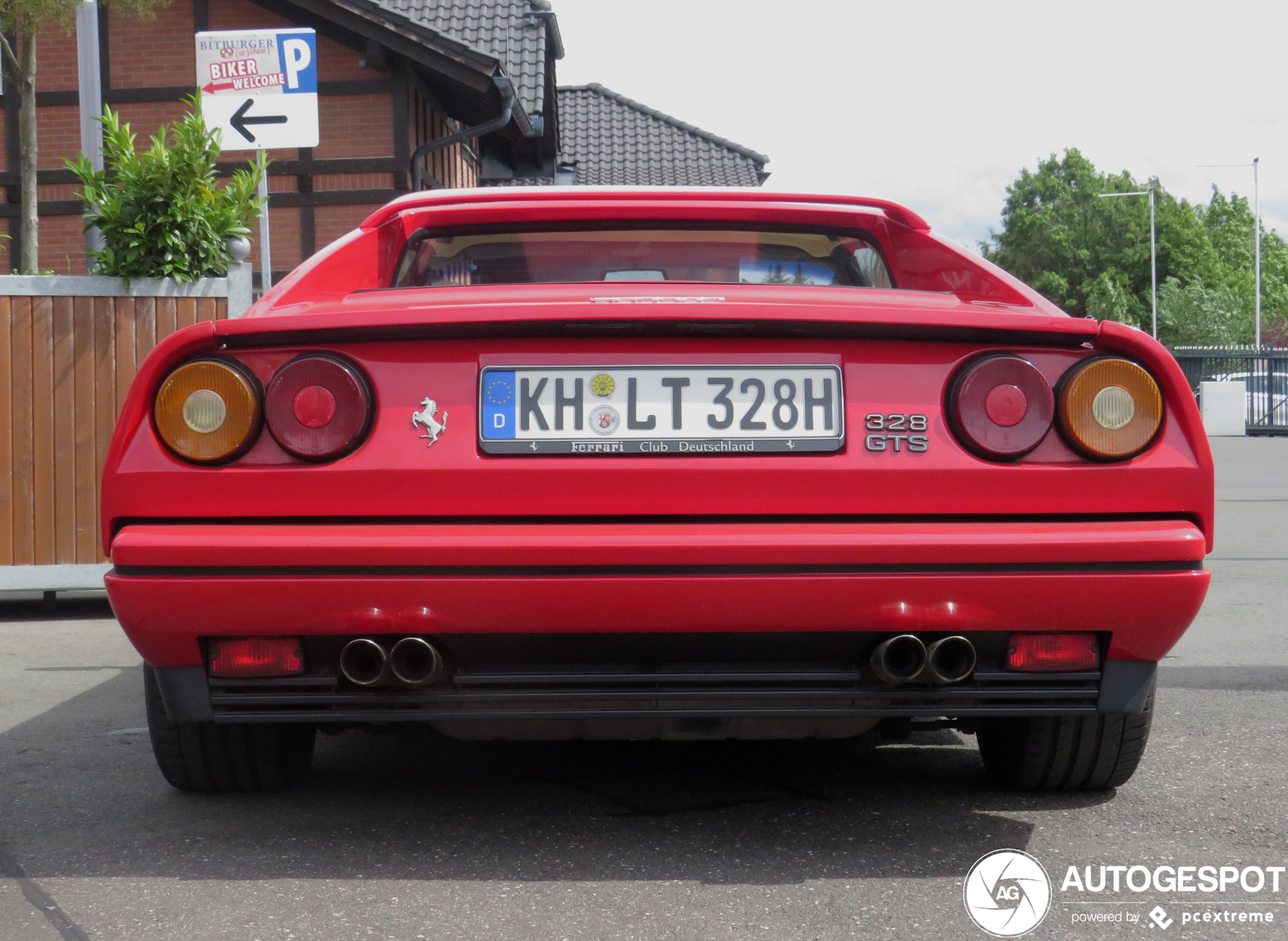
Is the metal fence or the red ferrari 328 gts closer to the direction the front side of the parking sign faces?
the red ferrari 328 gts

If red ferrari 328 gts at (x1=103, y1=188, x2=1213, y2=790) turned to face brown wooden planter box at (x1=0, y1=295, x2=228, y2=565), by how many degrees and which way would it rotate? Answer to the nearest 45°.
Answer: approximately 45° to its left

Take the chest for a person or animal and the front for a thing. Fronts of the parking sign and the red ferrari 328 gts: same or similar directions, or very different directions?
very different directions

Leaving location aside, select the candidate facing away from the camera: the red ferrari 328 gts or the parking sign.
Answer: the red ferrari 328 gts

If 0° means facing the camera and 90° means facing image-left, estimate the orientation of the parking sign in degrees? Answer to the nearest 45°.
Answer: approximately 0°

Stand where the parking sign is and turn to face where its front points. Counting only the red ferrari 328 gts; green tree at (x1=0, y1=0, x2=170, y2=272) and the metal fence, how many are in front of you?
1

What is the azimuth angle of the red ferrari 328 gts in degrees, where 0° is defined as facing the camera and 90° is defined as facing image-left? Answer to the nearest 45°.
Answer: approximately 180°
